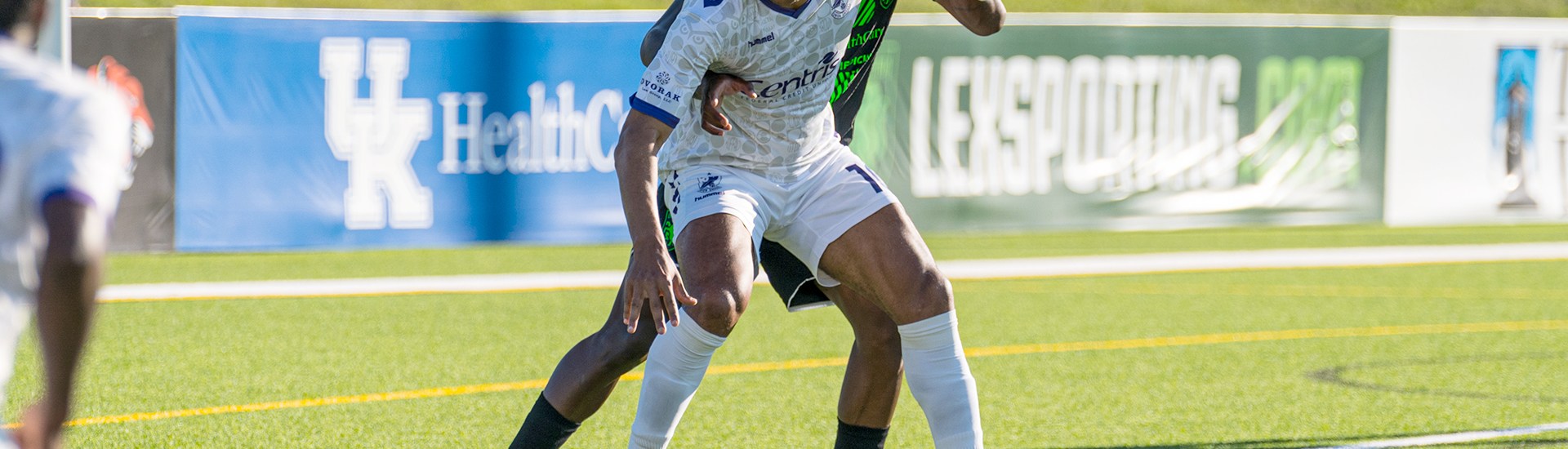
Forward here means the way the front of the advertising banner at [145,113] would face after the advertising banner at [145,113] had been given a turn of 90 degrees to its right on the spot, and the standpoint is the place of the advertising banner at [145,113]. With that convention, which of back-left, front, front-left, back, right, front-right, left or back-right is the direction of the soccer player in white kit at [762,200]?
left

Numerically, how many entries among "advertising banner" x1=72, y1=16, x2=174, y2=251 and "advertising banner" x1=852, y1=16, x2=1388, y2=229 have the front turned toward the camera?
2

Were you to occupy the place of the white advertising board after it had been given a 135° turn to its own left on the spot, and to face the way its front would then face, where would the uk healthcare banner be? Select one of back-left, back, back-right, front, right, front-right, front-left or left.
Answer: back

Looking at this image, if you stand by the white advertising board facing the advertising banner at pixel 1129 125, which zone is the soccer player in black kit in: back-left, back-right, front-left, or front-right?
front-left

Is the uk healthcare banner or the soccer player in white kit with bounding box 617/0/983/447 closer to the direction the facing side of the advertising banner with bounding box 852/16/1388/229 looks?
the soccer player in white kit

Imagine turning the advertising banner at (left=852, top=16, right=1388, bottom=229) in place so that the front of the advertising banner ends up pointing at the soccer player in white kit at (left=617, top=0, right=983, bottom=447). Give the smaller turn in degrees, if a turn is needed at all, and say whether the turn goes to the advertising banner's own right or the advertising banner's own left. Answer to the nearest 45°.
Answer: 0° — it already faces them

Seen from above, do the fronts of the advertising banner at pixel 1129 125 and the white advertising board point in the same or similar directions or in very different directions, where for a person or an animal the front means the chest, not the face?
same or similar directions

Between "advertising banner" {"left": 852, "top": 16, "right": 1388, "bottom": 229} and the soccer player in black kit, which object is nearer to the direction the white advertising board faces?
the soccer player in black kit

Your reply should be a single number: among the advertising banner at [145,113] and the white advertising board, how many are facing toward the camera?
2

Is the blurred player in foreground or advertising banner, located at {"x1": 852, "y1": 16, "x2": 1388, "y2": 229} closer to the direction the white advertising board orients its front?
the blurred player in foreground

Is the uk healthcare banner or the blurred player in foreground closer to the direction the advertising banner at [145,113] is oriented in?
the blurred player in foreground

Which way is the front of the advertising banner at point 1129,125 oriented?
toward the camera

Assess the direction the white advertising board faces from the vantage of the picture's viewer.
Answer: facing the viewer

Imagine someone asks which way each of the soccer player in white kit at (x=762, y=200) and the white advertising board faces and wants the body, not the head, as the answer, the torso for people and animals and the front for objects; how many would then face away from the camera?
0

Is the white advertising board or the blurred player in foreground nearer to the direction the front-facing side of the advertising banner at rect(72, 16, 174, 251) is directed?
the blurred player in foreground
